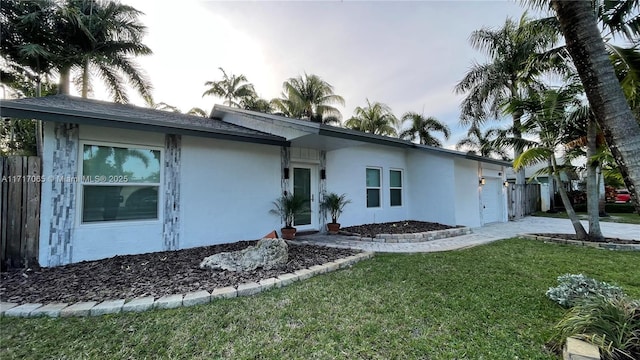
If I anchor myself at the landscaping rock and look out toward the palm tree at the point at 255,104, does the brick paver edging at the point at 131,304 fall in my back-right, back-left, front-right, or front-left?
back-left

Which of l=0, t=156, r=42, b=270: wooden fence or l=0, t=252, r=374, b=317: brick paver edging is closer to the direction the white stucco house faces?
the brick paver edging

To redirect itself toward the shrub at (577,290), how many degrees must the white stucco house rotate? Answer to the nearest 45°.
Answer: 0° — it already faces it

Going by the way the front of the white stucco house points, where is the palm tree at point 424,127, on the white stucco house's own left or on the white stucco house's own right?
on the white stucco house's own left

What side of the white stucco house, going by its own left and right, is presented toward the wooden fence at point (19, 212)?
right

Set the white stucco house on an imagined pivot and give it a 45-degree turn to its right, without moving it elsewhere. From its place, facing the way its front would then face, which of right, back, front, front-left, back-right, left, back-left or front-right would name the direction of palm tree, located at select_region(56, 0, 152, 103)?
back-right

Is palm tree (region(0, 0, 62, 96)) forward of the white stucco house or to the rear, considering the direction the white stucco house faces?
to the rear

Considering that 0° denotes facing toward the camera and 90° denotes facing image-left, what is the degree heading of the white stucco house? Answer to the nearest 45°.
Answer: approximately 315°

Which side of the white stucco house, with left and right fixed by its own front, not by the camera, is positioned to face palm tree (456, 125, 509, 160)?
left

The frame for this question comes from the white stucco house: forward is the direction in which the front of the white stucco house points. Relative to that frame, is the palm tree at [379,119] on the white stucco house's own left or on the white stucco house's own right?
on the white stucco house's own left
